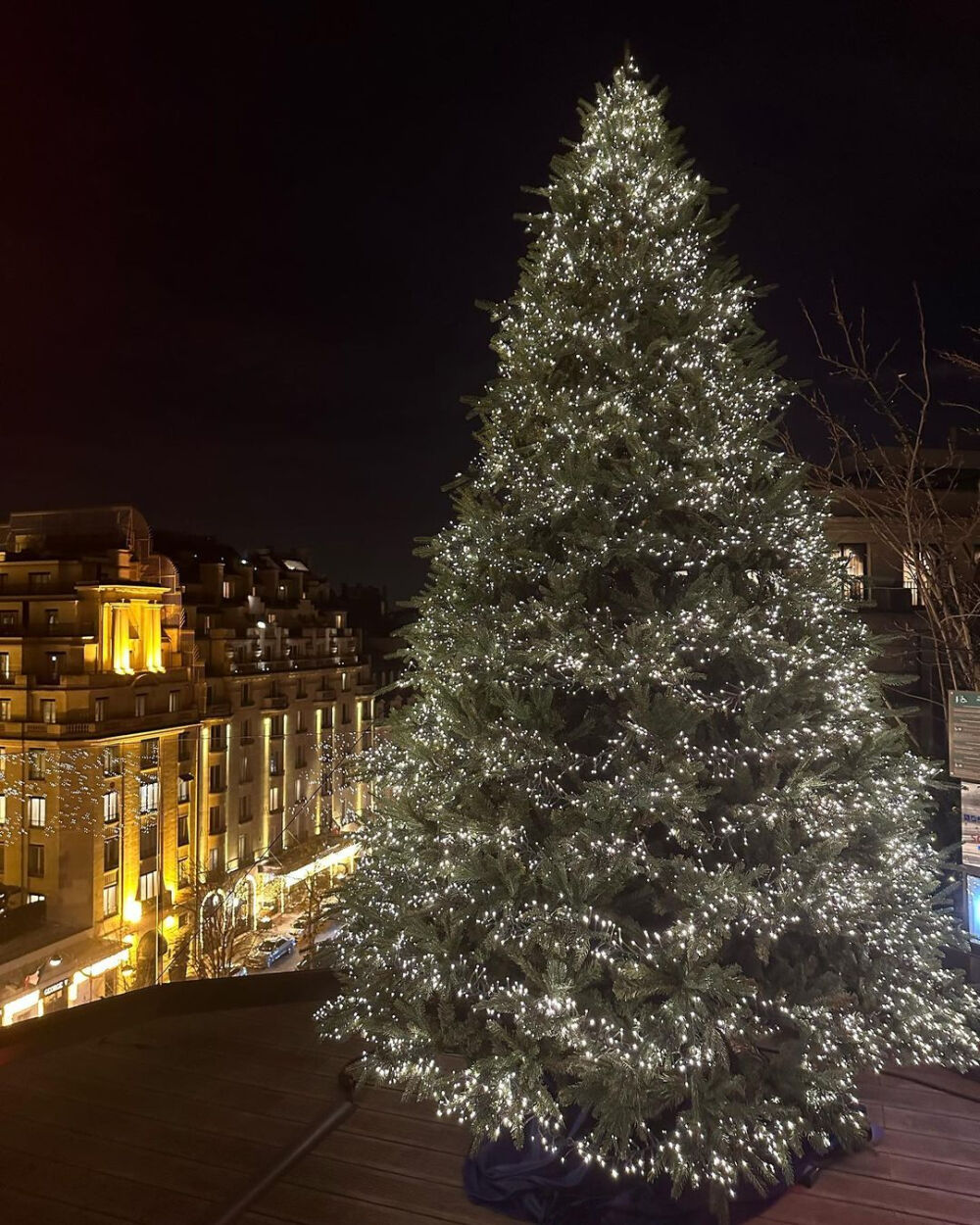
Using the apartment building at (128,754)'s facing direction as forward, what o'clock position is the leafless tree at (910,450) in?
The leafless tree is roughly at 1 o'clock from the apartment building.

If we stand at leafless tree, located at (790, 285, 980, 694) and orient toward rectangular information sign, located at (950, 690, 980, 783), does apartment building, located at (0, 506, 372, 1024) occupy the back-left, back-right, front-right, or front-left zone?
back-right

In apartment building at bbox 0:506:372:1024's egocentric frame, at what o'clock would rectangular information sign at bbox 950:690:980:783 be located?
The rectangular information sign is roughly at 1 o'clock from the apartment building.

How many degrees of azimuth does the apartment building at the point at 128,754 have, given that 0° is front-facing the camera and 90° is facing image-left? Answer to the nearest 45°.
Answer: approximately 315°

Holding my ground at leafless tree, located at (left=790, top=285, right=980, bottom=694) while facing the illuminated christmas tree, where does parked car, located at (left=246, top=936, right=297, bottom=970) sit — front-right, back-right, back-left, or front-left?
back-right

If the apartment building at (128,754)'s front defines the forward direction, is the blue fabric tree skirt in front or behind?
in front

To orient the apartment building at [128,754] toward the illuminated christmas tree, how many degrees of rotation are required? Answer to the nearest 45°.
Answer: approximately 45° to its right
